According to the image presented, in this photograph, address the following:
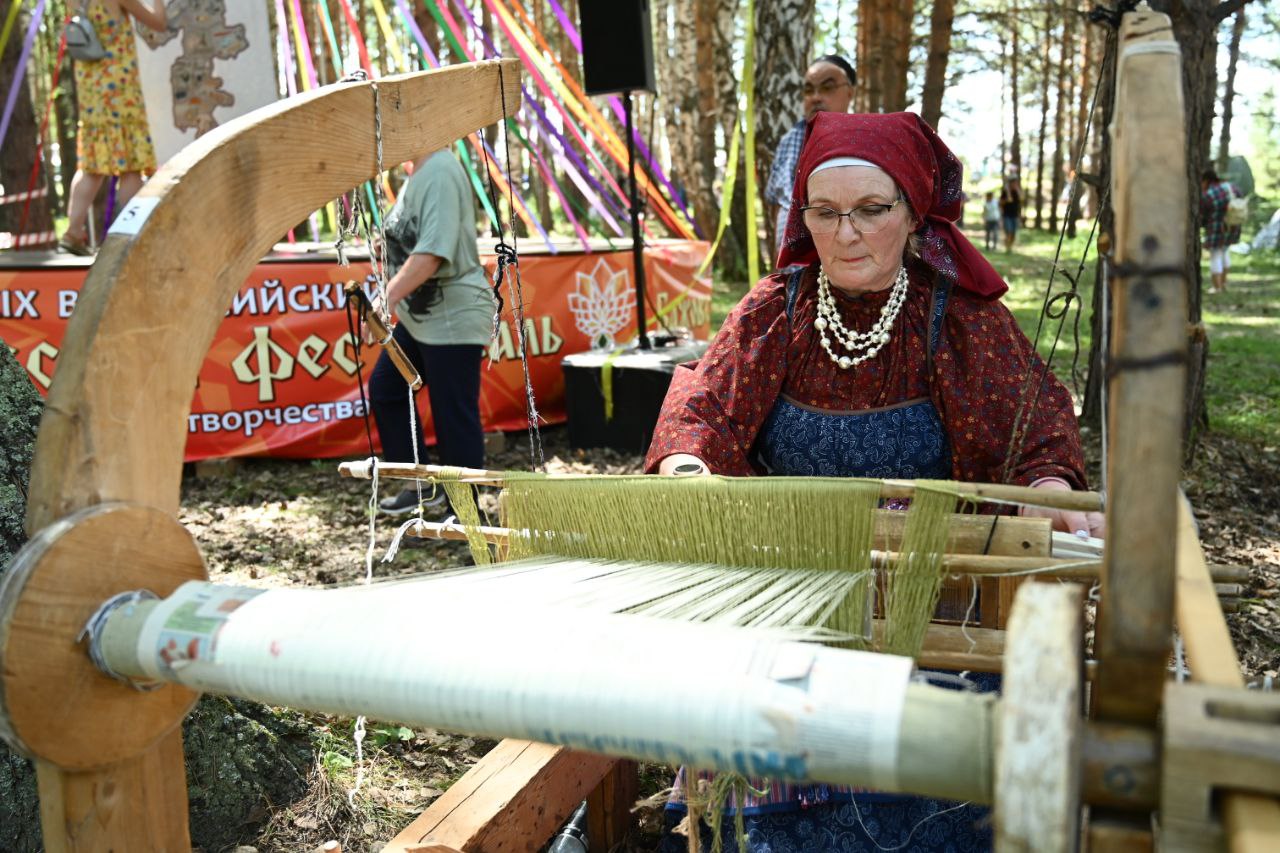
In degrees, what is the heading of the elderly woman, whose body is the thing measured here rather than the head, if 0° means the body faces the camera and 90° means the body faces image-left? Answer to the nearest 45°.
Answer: approximately 0°

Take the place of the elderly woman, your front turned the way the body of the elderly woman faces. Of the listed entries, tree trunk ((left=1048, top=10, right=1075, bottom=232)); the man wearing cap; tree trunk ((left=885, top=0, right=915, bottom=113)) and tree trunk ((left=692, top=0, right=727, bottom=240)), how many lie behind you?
4

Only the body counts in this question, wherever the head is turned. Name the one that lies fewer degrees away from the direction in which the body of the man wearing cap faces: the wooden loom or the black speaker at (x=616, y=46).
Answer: the wooden loom

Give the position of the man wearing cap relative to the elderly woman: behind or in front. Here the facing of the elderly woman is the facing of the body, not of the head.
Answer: behind

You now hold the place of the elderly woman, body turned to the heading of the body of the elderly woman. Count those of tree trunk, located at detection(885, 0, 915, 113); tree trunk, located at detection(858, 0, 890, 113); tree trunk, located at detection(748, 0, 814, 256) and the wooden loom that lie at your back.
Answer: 3

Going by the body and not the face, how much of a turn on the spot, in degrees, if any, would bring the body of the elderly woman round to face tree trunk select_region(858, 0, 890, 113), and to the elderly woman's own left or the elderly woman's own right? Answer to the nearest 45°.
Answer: approximately 180°

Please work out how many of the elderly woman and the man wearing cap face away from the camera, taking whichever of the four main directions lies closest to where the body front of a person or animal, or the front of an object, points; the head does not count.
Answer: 0

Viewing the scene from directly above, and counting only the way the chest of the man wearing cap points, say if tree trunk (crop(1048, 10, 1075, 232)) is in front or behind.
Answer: behind

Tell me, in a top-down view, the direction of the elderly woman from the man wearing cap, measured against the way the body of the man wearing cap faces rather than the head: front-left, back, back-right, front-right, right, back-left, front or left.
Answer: front-left

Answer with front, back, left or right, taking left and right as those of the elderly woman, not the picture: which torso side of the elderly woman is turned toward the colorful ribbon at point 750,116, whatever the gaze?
back

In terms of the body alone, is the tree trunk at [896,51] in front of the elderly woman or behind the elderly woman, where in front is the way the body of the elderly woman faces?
behind
